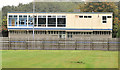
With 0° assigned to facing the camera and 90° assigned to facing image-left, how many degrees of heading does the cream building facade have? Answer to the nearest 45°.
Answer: approximately 0°

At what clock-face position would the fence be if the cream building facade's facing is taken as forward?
The fence is roughly at 12 o'clock from the cream building facade.
